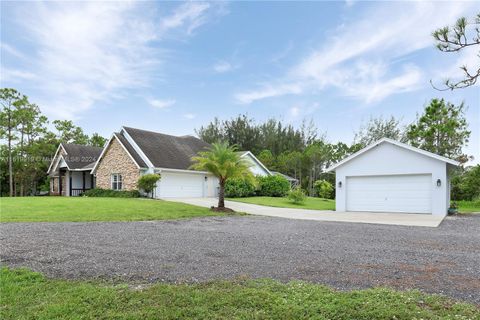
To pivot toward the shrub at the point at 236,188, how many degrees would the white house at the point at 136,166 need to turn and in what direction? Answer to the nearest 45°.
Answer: approximately 135° to its left

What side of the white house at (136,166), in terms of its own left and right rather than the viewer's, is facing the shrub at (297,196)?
left

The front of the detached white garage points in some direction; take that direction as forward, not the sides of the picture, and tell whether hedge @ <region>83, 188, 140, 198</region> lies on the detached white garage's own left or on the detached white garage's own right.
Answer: on the detached white garage's own right

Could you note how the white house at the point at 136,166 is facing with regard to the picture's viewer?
facing the viewer and to the left of the viewer

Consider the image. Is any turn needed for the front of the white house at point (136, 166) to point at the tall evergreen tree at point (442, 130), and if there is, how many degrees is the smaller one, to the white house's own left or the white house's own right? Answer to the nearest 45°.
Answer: approximately 135° to the white house's own left

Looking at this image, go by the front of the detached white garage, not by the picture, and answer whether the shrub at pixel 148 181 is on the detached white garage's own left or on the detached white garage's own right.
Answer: on the detached white garage's own right

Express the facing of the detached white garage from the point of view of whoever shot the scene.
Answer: facing the viewer

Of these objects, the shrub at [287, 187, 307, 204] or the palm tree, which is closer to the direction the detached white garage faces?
the palm tree

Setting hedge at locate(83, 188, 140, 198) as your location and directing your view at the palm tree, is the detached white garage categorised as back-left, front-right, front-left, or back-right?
front-left

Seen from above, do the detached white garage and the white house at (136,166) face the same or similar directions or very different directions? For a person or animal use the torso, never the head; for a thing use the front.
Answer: same or similar directions

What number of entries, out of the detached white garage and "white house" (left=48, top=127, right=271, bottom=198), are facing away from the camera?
0

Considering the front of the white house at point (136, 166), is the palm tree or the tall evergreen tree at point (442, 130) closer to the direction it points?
the palm tree
